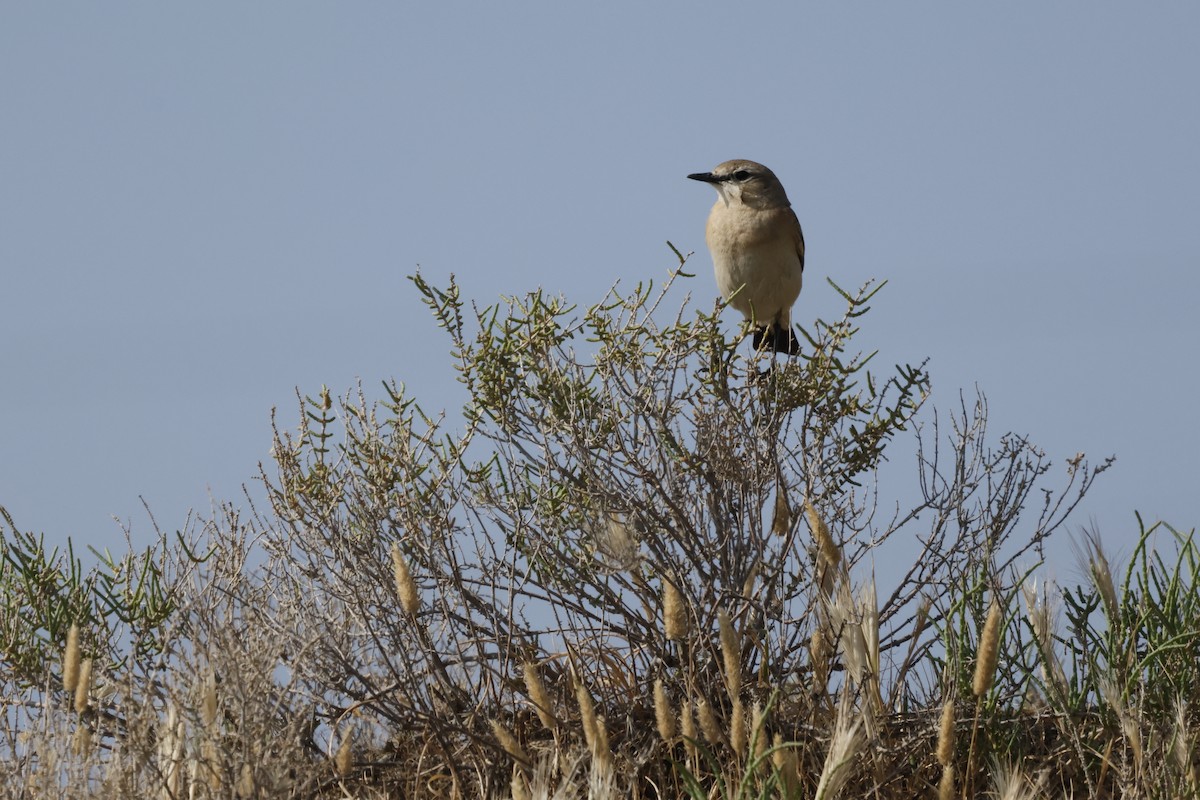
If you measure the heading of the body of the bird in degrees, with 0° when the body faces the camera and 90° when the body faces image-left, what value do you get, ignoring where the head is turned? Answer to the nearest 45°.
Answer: approximately 45°
